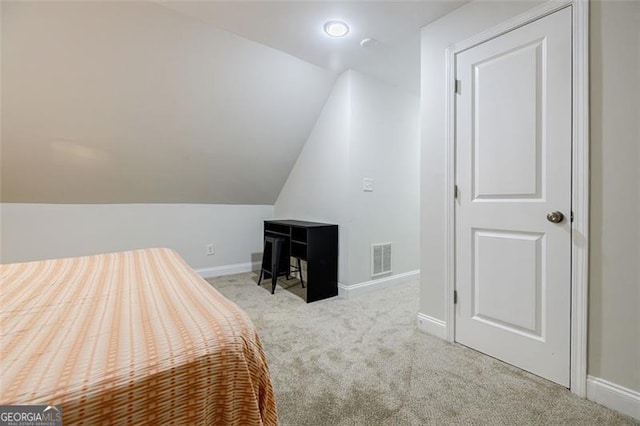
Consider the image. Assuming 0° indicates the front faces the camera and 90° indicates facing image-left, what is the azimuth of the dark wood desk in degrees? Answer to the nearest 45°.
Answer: approximately 45°

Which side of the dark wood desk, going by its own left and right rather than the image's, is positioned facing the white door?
left

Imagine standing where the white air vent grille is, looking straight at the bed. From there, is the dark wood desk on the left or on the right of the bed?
right

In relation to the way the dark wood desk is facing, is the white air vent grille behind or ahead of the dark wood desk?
behind
